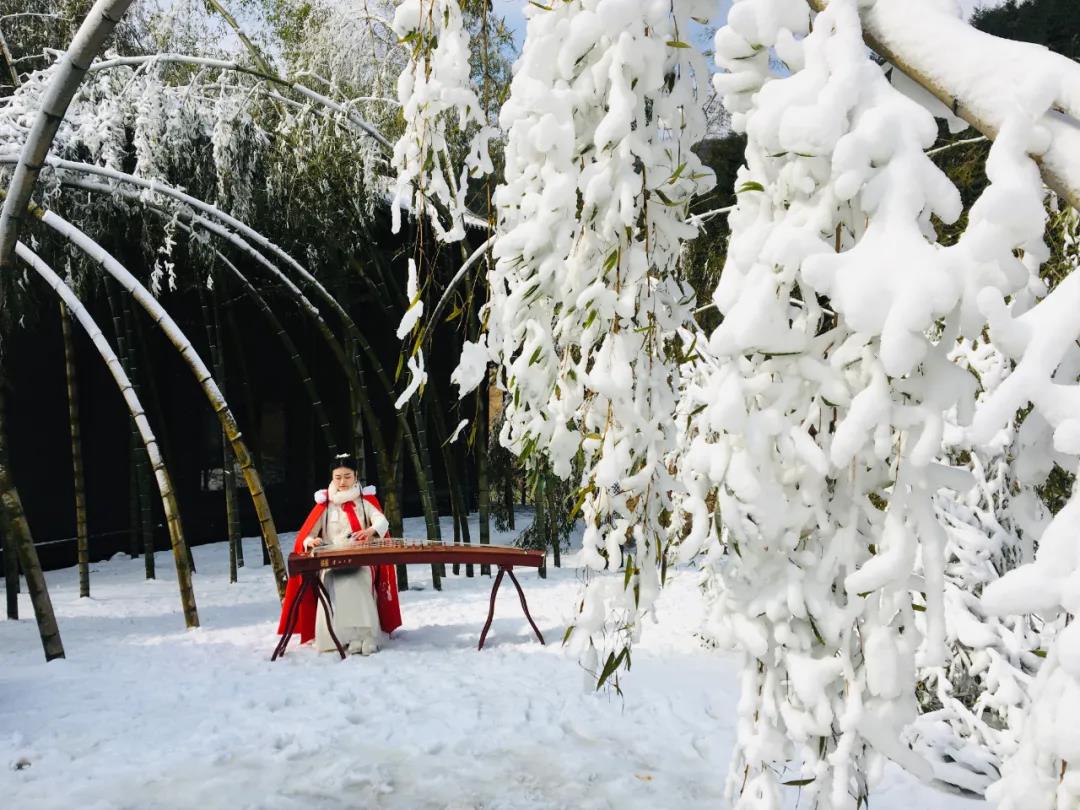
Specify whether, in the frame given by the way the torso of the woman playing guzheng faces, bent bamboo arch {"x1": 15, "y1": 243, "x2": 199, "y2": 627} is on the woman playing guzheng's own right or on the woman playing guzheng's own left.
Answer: on the woman playing guzheng's own right

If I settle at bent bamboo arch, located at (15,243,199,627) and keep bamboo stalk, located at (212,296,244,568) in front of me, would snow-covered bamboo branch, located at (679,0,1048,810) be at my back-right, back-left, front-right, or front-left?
back-right

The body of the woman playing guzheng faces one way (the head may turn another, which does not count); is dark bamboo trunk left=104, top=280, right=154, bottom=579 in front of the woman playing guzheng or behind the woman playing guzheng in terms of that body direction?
behind

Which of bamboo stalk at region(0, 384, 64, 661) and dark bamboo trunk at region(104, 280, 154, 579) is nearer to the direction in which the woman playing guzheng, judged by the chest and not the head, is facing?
the bamboo stalk

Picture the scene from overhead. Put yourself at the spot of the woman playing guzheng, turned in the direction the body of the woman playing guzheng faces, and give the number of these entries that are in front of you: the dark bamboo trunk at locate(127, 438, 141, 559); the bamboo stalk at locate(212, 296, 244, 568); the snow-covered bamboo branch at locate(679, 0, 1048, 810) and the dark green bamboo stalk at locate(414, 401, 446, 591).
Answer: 1

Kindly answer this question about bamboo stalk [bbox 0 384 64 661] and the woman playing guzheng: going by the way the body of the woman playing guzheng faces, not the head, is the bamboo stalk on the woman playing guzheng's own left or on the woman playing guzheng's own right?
on the woman playing guzheng's own right

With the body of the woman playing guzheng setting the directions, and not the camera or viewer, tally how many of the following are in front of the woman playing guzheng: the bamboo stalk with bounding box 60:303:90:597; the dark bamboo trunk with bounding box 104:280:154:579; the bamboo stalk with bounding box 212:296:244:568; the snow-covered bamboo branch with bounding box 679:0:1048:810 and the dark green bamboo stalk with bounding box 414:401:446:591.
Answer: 1

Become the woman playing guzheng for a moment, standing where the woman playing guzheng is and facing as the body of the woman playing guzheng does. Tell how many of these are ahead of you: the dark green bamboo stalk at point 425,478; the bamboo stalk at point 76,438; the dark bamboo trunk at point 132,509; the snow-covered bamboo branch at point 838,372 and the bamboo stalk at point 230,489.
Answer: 1

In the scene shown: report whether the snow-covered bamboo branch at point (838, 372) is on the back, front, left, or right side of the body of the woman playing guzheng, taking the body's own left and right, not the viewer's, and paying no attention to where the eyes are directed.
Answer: front

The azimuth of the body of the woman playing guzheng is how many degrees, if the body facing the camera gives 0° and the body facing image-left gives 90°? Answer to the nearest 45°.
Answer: approximately 0°
